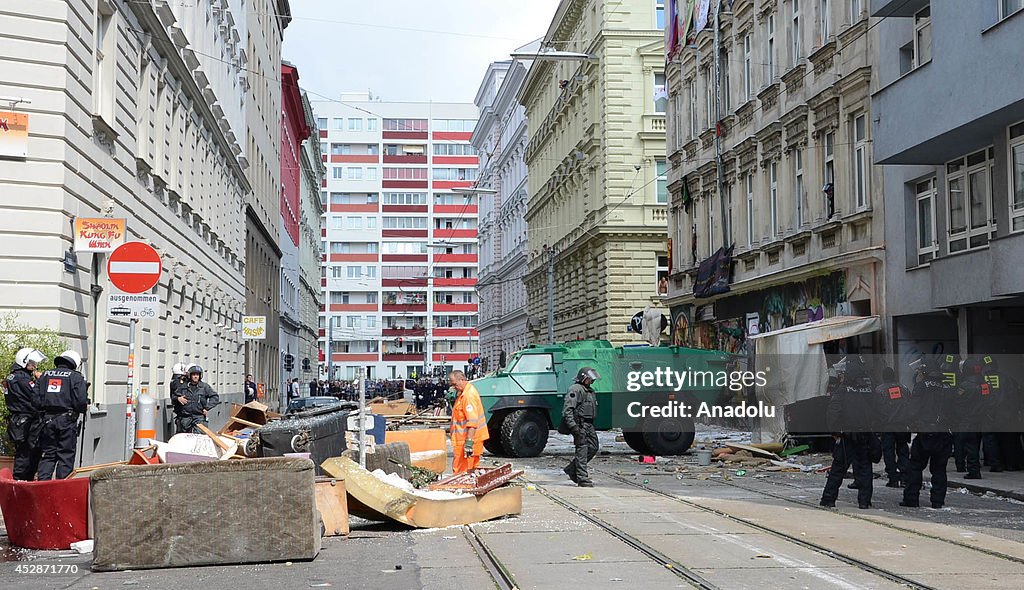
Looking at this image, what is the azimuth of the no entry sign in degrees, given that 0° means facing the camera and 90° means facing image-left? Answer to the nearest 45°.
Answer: approximately 0°

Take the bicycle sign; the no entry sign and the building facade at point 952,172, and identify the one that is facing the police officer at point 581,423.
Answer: the building facade

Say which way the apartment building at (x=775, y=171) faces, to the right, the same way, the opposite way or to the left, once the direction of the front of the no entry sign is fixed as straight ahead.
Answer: to the right

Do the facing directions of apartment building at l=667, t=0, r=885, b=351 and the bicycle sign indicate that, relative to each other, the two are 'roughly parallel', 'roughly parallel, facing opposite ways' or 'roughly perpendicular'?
roughly perpendicular

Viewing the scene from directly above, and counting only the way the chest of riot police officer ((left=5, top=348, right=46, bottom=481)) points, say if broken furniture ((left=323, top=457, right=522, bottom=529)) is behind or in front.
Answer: in front

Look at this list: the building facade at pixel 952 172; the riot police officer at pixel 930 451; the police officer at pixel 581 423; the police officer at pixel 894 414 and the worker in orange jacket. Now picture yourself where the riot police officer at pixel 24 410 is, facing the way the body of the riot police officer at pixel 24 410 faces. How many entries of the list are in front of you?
5

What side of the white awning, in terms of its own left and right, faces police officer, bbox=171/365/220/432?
front

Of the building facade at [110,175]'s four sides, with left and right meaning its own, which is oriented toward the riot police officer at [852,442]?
front

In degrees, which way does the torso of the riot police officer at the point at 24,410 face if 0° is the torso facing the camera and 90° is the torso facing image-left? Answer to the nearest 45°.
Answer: approximately 270°

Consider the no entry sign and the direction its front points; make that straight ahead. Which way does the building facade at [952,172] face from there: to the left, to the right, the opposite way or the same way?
to the right
